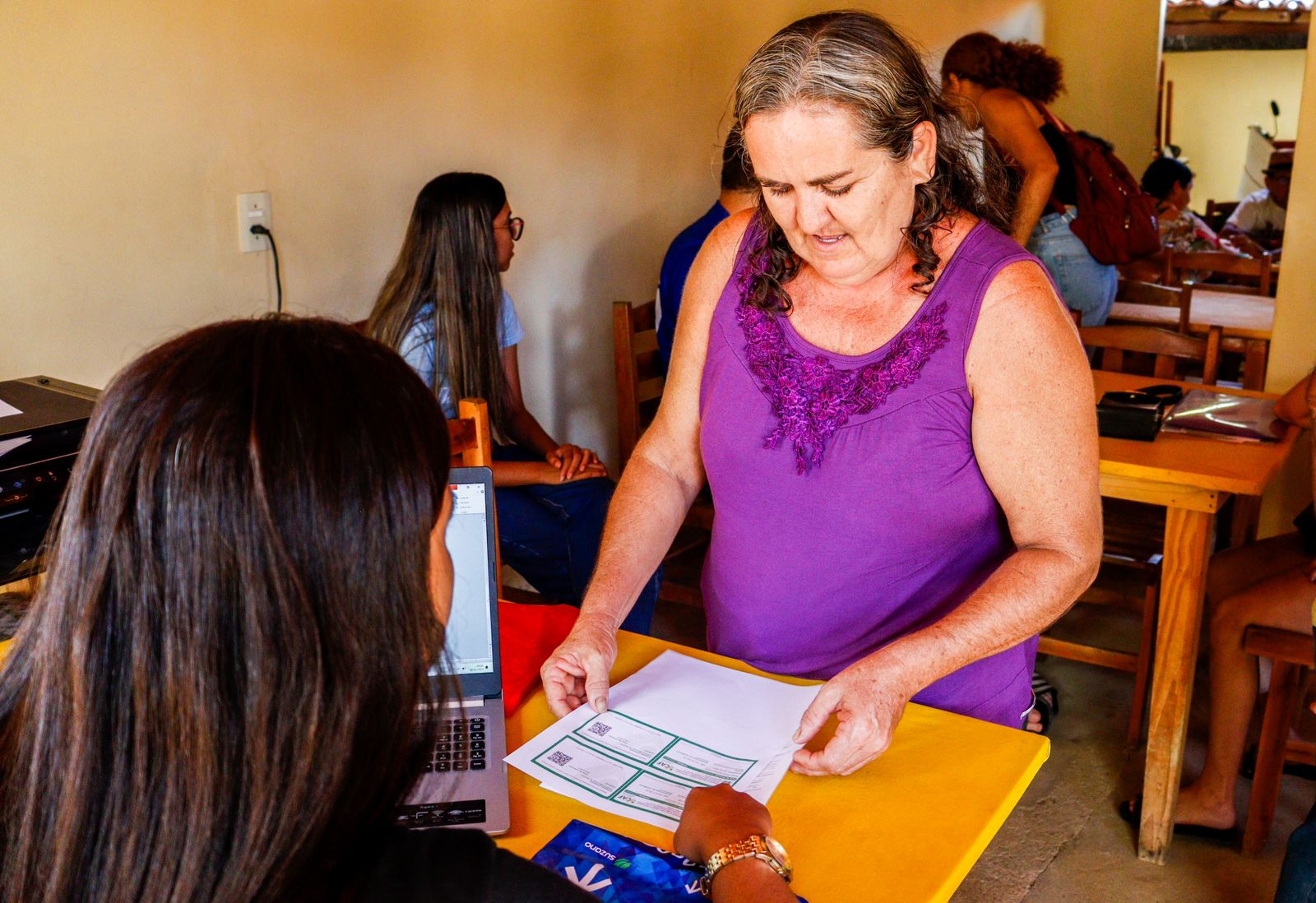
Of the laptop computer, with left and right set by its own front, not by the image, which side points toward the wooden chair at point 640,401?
back

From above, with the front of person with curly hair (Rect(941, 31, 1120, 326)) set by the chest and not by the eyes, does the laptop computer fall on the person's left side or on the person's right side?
on the person's left side

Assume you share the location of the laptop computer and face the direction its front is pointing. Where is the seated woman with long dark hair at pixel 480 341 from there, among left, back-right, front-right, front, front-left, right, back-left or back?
back

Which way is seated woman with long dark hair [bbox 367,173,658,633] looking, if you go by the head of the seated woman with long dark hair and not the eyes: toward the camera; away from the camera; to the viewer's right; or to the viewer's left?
to the viewer's right

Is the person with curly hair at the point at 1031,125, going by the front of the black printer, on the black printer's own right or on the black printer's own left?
on the black printer's own left

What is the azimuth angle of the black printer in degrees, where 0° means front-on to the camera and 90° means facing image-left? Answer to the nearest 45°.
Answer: approximately 315°

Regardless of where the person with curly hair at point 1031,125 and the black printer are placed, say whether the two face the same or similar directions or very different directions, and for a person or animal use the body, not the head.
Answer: very different directions

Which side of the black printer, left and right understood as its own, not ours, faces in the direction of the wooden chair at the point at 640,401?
left

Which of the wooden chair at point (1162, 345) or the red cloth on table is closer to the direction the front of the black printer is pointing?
the red cloth on table

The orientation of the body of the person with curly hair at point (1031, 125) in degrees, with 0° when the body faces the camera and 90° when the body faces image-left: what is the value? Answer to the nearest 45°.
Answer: approximately 90°
